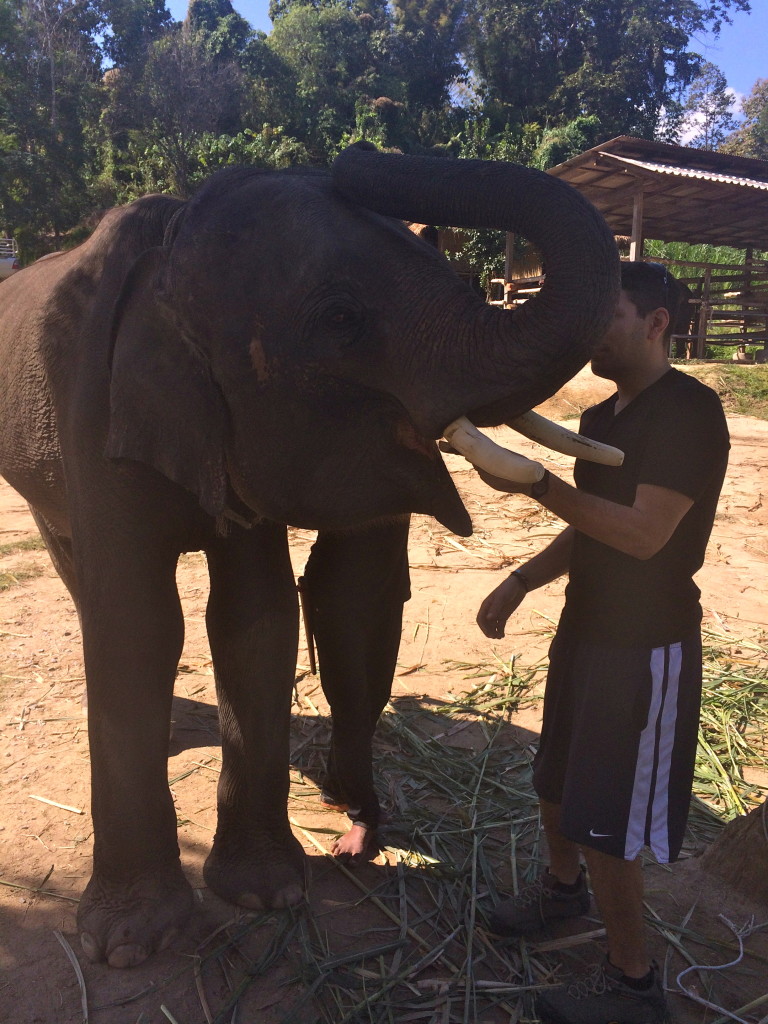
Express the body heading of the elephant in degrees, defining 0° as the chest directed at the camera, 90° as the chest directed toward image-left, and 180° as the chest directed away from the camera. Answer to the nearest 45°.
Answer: approximately 315°

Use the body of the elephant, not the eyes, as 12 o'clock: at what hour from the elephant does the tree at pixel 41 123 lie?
The tree is roughly at 7 o'clock from the elephant.

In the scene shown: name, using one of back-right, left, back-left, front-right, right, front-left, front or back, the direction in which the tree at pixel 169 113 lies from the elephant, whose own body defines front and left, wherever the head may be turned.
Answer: back-left

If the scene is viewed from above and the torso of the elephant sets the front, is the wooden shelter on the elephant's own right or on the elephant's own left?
on the elephant's own left

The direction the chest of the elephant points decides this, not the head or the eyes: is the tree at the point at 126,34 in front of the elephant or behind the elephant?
behind

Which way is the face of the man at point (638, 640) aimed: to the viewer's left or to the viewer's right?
to the viewer's left

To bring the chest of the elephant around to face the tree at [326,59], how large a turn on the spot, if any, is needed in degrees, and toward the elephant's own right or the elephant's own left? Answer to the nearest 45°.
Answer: approximately 135° to the elephant's own left
